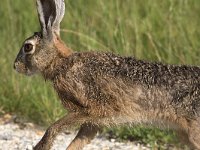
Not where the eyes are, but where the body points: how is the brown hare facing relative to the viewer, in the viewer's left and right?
facing to the left of the viewer
